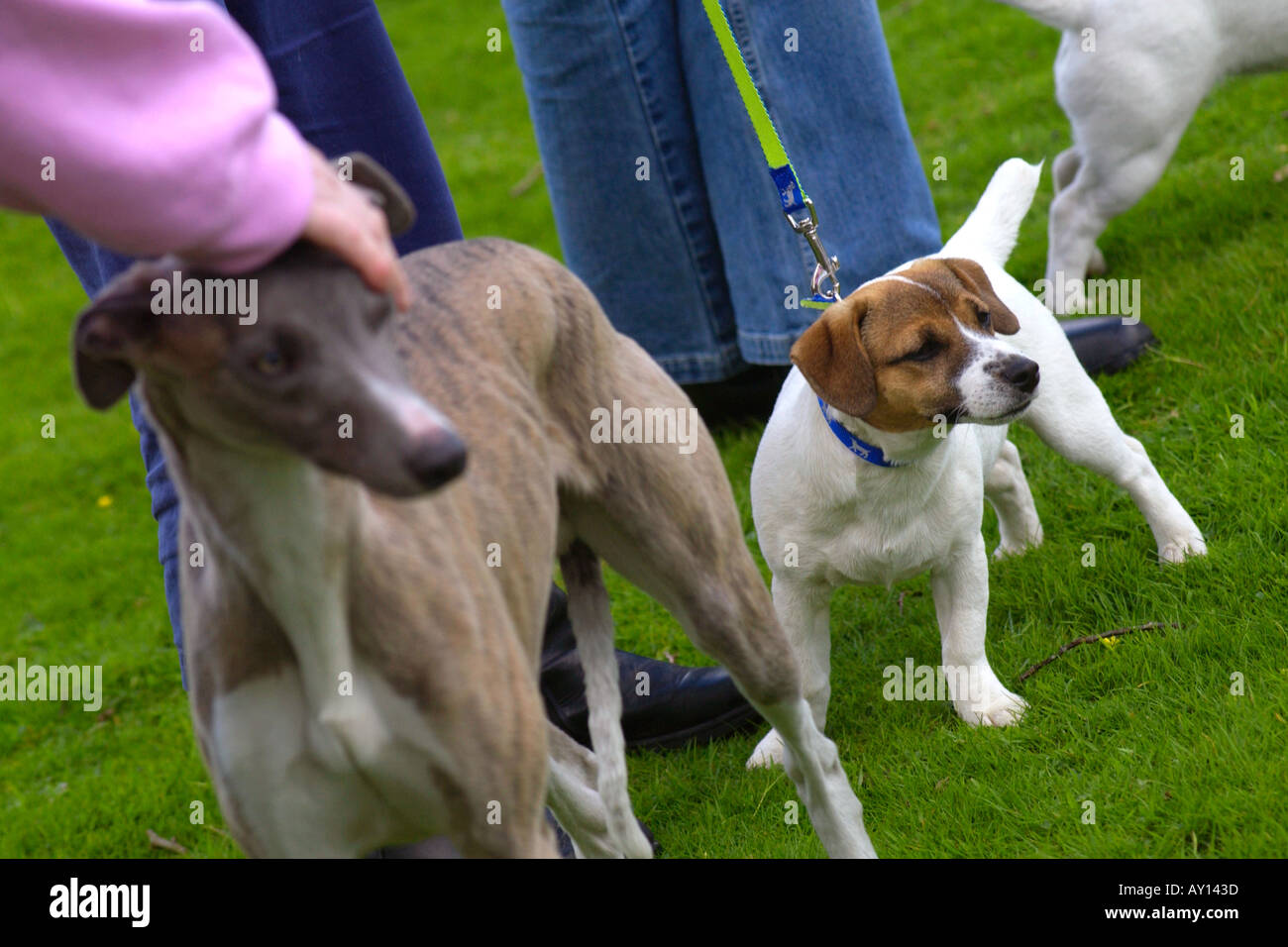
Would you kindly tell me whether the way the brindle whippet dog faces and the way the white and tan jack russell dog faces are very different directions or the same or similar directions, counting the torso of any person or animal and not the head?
same or similar directions

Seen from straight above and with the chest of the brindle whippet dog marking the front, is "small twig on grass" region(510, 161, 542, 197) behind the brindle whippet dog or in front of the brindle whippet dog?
behind

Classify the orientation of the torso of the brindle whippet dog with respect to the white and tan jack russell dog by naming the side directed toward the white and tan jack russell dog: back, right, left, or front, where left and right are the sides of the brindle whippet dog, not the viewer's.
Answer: back

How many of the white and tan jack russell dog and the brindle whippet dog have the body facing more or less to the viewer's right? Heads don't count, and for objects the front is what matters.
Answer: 0

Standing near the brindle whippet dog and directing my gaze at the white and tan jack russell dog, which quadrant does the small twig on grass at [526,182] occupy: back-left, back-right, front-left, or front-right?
front-left

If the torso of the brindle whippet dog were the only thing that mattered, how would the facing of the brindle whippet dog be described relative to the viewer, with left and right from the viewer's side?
facing the viewer and to the left of the viewer

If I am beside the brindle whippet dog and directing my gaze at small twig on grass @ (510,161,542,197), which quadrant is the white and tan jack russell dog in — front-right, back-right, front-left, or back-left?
front-right

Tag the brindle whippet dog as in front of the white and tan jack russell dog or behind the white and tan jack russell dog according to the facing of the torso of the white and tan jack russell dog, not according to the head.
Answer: in front
